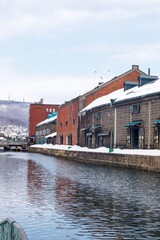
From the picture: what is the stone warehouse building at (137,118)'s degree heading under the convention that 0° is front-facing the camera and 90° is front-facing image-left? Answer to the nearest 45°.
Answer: approximately 45°
